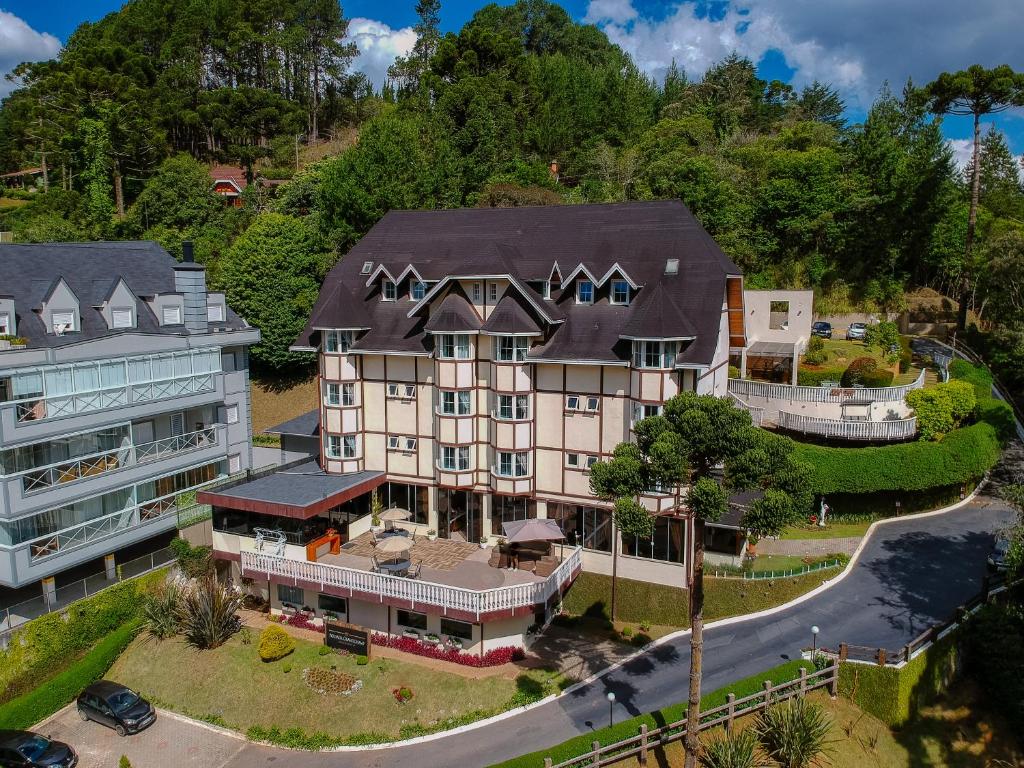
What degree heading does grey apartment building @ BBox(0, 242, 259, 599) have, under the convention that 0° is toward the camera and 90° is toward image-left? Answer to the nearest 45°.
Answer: approximately 315°

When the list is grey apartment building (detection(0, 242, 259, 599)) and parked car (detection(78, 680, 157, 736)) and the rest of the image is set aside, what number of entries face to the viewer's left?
0

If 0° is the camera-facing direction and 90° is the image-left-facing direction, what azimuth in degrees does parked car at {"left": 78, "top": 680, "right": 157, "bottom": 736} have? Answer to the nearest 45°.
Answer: approximately 315°

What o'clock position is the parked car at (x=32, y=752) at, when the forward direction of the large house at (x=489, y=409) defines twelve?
The parked car is roughly at 2 o'clock from the large house.

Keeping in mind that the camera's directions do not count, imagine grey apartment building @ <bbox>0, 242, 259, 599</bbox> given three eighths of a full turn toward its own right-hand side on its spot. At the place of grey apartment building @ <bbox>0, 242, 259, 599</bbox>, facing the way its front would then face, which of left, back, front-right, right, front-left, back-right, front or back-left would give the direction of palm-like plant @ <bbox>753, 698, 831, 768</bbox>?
back-left

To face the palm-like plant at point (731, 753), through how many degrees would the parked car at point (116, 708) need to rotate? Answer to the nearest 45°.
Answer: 0° — it already faces it

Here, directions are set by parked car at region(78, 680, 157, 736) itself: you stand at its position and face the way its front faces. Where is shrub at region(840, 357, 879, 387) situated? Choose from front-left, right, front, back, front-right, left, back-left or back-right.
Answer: front-left

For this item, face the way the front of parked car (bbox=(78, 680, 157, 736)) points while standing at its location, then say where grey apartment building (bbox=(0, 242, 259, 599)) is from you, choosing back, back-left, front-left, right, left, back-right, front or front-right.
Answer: back-left

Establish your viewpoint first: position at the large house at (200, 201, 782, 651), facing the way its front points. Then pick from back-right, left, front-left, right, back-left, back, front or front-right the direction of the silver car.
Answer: back-left

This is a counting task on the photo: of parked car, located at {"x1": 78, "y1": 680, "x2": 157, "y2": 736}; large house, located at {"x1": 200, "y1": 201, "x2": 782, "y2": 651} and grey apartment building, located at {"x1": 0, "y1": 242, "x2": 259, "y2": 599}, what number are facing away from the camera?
0

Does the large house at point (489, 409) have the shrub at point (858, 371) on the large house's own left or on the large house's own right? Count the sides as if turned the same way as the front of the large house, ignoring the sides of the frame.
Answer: on the large house's own left

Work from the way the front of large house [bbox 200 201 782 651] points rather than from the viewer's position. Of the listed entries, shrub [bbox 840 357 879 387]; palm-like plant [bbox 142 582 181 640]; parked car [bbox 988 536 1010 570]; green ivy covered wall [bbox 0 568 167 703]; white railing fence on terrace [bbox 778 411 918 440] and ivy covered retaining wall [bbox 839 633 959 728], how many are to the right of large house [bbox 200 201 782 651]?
2

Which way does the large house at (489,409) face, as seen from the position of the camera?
facing the viewer

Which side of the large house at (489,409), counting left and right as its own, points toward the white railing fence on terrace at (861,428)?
left

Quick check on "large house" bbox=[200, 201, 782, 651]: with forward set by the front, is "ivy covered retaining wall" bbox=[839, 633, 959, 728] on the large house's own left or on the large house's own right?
on the large house's own left

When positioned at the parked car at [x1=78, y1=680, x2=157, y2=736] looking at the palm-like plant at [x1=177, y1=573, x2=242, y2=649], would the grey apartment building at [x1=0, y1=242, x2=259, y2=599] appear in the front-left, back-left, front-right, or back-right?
front-left

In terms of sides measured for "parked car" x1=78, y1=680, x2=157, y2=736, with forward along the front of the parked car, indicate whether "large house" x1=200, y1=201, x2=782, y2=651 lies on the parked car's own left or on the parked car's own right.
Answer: on the parked car's own left
